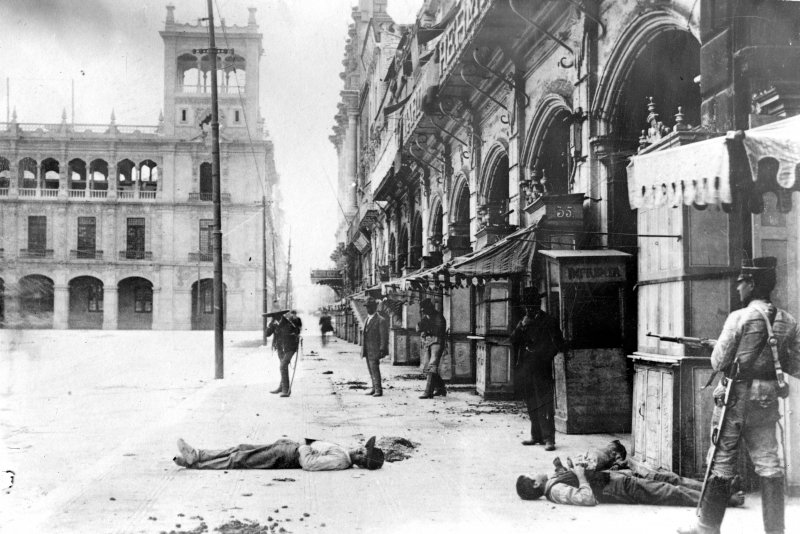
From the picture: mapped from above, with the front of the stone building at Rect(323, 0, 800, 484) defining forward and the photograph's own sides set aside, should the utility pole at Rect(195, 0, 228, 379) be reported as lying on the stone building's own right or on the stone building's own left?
on the stone building's own right

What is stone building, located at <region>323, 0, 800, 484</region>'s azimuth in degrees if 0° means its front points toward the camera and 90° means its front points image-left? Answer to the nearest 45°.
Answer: approximately 45°

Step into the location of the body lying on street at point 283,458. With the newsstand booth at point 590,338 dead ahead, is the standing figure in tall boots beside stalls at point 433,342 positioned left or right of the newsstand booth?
left

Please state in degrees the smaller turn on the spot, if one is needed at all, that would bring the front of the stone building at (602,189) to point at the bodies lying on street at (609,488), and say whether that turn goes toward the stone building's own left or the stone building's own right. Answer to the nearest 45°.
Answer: approximately 45° to the stone building's own left

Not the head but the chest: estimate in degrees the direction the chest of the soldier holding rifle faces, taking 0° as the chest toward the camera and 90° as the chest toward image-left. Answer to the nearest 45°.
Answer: approximately 135°
